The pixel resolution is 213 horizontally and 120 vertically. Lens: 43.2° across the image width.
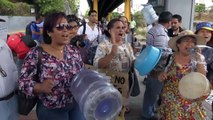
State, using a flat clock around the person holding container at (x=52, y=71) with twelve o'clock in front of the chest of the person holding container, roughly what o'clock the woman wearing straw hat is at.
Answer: The woman wearing straw hat is roughly at 10 o'clock from the person holding container.

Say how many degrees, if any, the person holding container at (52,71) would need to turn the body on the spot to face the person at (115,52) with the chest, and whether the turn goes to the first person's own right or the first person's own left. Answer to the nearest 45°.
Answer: approximately 90° to the first person's own left

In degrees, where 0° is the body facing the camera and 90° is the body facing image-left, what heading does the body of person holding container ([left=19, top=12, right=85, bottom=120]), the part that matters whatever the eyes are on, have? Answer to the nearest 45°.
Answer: approximately 315°

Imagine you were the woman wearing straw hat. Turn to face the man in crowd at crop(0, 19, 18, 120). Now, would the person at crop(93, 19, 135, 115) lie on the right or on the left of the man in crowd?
right
